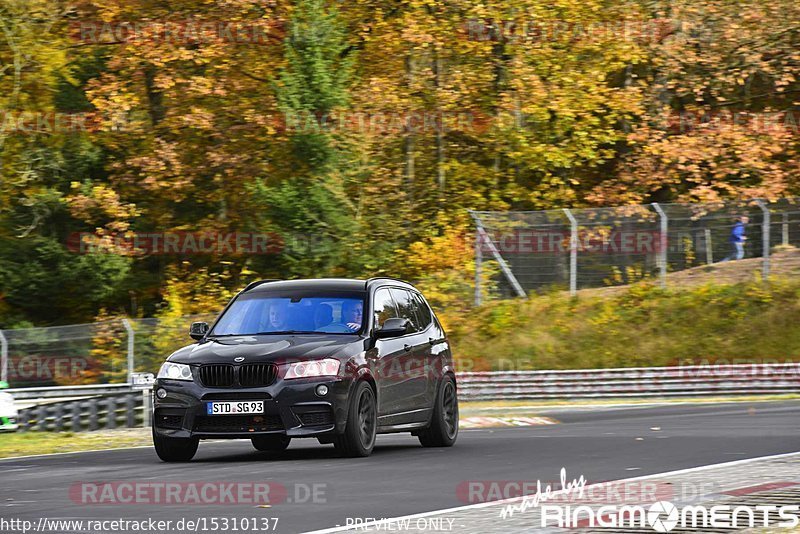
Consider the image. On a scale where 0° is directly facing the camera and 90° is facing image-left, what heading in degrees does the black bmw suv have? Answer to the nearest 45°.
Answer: approximately 45°

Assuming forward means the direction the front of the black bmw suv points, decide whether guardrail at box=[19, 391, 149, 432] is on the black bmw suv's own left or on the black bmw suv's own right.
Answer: on the black bmw suv's own right

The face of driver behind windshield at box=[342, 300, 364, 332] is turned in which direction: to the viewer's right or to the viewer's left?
to the viewer's left

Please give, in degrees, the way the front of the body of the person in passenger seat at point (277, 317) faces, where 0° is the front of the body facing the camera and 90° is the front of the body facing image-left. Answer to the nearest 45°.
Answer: approximately 45°

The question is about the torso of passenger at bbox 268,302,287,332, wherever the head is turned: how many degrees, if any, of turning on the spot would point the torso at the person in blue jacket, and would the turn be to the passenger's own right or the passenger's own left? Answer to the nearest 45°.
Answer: approximately 180°

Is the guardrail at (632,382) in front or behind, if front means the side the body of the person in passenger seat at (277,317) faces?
behind
